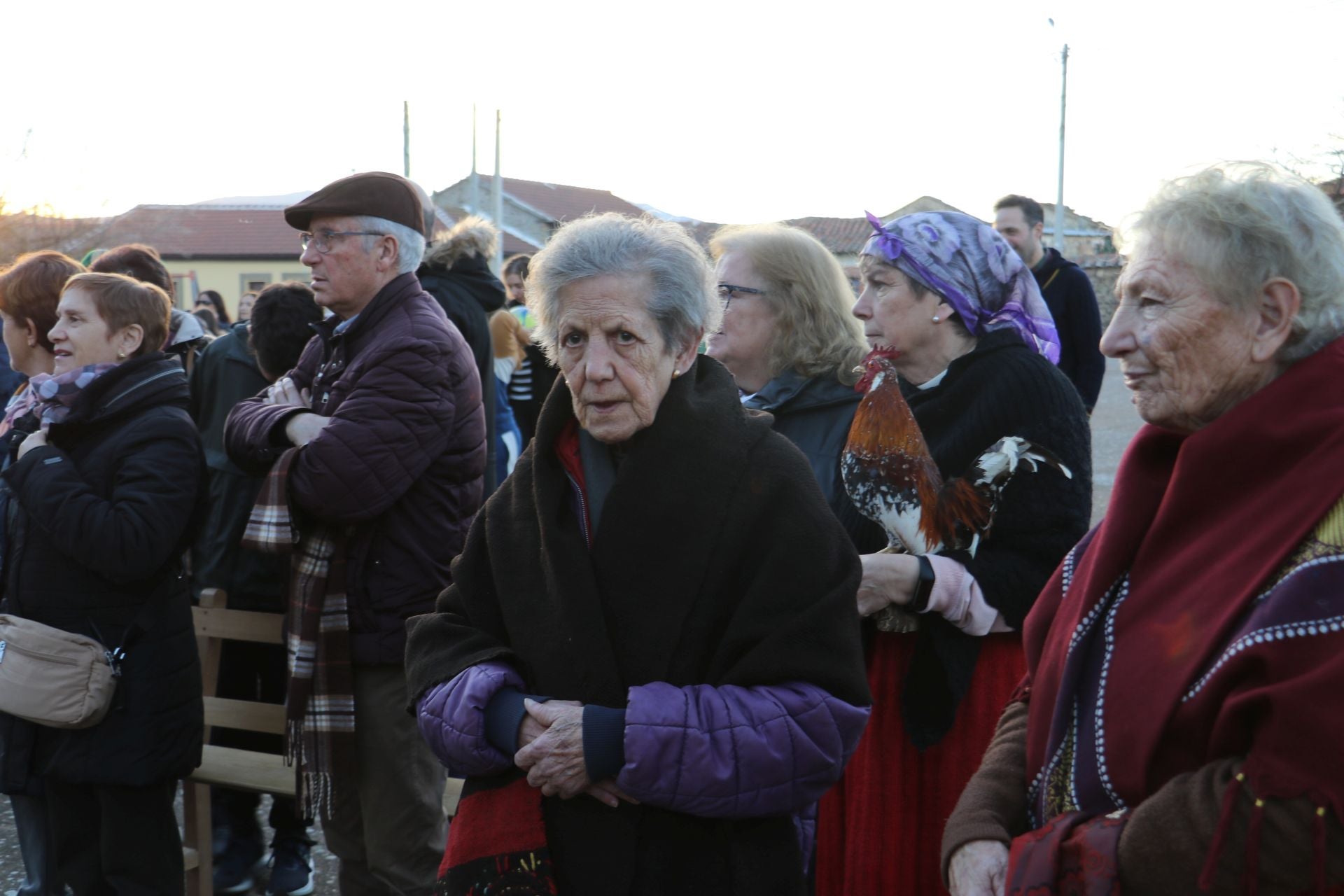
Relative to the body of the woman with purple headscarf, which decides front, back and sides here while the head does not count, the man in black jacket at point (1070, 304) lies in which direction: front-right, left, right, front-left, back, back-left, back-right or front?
right

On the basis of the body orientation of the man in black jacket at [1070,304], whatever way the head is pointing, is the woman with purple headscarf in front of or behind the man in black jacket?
in front

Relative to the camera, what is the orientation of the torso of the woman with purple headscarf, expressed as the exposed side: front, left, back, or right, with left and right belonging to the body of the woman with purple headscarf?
left

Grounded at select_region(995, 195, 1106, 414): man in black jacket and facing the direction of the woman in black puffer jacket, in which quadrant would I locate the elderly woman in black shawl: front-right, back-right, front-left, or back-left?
front-left

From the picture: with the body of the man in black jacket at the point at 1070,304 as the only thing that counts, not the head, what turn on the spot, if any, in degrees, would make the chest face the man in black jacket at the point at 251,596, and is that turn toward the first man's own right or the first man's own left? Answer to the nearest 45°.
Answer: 0° — they already face them

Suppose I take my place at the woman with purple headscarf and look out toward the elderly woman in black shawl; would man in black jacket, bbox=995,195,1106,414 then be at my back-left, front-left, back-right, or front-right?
back-right

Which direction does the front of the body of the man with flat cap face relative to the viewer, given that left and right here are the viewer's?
facing to the left of the viewer

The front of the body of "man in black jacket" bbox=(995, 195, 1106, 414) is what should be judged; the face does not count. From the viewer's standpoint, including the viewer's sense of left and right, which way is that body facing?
facing the viewer and to the left of the viewer

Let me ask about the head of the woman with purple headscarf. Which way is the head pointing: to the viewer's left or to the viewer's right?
to the viewer's left

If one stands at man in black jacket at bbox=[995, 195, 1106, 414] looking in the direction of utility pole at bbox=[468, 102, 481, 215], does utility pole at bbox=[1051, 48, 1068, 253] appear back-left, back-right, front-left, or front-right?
front-right

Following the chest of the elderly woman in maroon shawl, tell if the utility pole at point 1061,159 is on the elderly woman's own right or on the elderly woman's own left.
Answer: on the elderly woman's own right

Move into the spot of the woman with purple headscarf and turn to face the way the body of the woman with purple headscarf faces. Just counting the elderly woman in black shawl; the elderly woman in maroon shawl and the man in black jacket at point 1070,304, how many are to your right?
1

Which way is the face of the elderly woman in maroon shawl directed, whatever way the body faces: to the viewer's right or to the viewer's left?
to the viewer's left

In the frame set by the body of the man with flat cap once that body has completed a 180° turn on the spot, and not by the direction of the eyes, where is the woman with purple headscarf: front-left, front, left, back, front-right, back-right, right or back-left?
front-right
